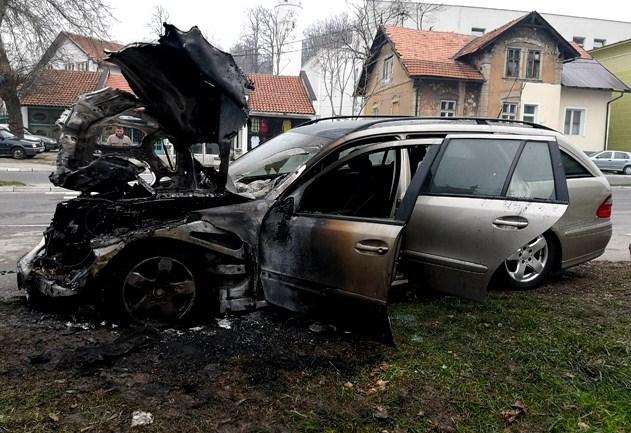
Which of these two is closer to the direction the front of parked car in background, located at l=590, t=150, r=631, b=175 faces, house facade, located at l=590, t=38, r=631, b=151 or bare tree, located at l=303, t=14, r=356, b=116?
the bare tree

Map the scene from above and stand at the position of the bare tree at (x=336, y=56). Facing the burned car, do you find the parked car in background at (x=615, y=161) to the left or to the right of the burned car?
left

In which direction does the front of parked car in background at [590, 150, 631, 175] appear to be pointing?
to the viewer's left

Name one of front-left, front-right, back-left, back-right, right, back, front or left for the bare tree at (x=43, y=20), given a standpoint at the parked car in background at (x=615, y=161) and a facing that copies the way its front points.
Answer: front-left

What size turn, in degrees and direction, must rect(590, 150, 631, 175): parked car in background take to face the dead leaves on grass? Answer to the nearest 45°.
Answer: approximately 90° to its left

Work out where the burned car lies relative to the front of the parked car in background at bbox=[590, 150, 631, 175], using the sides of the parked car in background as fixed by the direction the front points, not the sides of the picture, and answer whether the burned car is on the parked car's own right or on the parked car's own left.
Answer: on the parked car's own left

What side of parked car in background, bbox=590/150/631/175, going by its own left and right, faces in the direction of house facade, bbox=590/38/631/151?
right

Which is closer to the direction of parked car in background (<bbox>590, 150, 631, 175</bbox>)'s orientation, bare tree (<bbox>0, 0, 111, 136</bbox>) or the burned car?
the bare tree

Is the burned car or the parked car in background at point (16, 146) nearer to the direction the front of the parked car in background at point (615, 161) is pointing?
the parked car in background
